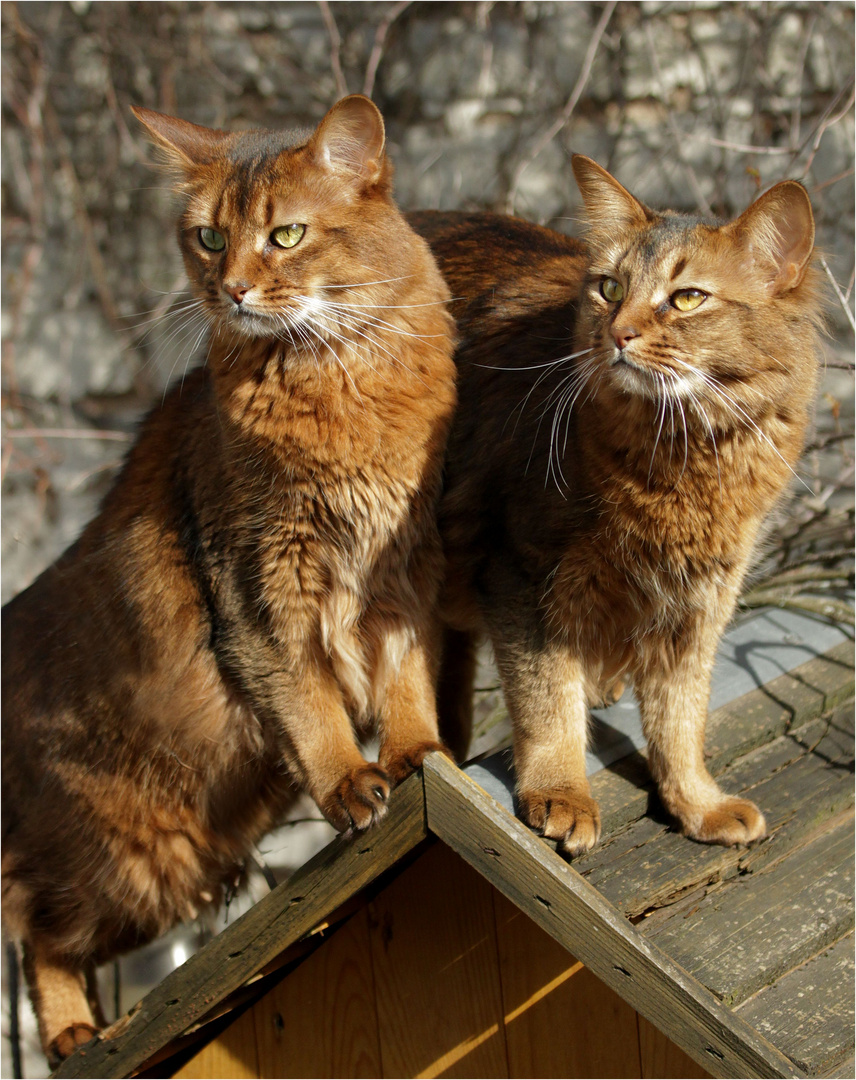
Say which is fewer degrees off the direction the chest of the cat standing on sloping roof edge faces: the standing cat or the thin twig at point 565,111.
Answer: the standing cat

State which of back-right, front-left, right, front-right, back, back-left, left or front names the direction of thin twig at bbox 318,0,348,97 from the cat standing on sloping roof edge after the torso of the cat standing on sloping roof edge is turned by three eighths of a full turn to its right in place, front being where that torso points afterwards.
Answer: right

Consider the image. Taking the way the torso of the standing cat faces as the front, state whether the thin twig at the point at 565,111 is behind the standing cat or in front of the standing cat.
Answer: behind

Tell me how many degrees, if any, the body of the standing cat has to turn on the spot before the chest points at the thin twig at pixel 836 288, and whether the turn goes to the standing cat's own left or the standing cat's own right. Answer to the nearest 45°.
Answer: approximately 90° to the standing cat's own left

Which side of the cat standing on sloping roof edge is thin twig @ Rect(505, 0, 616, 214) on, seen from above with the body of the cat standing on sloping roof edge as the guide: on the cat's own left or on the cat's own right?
on the cat's own left

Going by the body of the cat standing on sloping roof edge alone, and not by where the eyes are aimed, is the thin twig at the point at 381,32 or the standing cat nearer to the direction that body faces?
the standing cat

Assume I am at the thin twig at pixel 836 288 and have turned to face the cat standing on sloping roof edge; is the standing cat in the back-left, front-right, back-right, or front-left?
front-left

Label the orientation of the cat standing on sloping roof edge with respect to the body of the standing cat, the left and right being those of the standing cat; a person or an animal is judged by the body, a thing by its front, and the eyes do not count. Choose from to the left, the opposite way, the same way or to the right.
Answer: the same way

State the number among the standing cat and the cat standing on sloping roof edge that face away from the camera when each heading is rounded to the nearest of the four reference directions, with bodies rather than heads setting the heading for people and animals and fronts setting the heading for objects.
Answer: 0

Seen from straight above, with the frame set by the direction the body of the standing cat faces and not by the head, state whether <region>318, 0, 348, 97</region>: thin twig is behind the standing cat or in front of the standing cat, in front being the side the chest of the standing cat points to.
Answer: behind

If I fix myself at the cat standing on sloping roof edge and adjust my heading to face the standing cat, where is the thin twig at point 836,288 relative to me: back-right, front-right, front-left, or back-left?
front-left

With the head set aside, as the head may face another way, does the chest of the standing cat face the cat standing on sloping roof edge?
no

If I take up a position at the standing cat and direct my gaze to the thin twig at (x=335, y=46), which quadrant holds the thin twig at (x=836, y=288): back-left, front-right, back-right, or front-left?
front-right

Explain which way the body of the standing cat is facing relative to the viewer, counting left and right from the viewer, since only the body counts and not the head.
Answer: facing the viewer and to the right of the viewer
